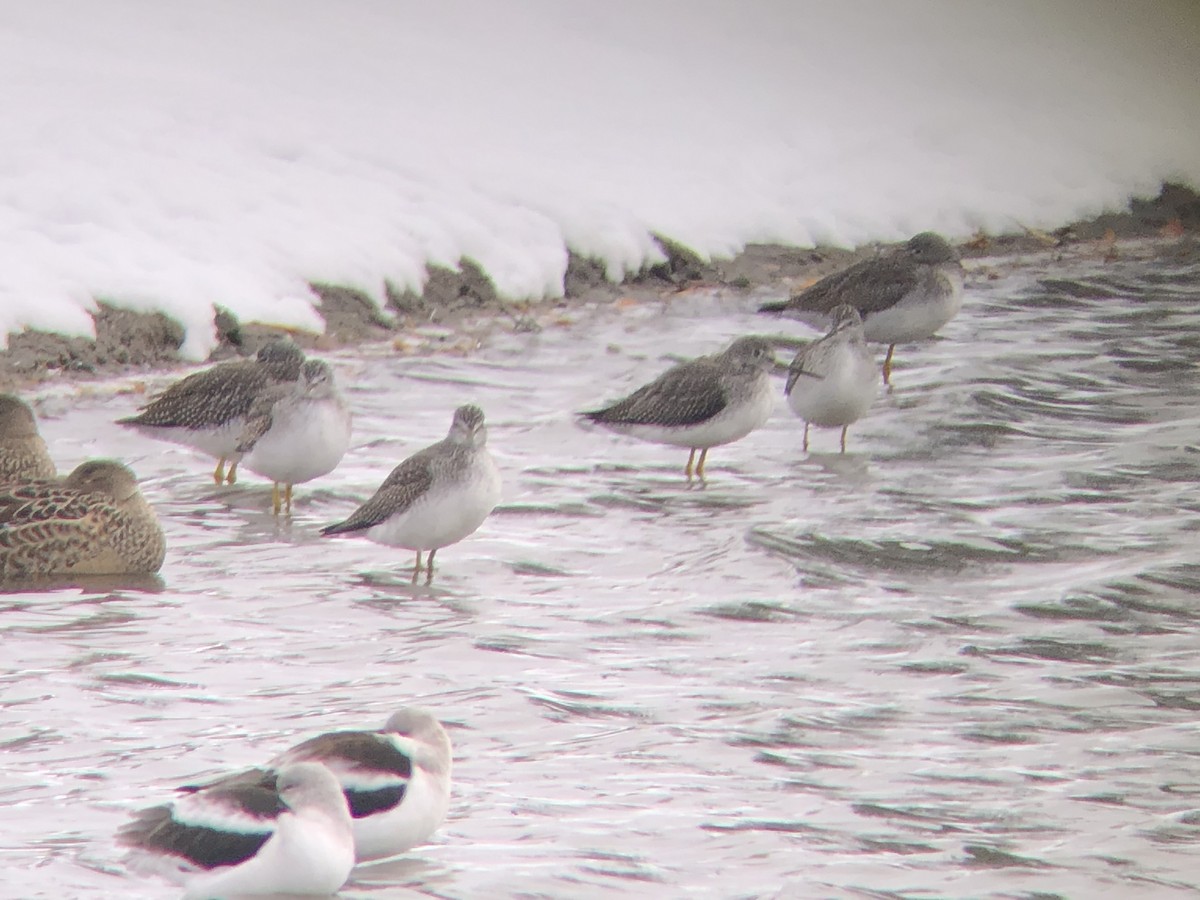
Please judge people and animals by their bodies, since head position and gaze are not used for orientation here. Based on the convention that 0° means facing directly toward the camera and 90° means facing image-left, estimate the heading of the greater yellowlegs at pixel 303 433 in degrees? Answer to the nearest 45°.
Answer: approximately 315°

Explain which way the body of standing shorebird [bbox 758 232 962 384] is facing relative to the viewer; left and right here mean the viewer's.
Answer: facing to the right of the viewer

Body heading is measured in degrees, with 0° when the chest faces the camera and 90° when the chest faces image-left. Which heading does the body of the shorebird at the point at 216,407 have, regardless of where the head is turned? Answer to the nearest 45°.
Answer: approximately 270°

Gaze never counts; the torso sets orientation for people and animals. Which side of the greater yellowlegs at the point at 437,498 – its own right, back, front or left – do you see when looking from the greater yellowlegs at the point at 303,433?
back

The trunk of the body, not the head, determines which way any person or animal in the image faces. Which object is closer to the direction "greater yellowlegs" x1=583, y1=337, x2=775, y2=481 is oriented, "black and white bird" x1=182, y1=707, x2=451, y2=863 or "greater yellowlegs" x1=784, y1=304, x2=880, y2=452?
the greater yellowlegs

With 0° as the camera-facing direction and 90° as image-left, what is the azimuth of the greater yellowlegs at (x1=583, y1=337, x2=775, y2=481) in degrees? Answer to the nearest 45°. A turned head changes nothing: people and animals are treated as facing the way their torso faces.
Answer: approximately 270°

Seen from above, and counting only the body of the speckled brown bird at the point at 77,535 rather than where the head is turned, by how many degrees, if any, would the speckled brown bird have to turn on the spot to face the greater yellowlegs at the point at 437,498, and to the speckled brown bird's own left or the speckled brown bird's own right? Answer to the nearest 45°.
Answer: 0° — it already faces it

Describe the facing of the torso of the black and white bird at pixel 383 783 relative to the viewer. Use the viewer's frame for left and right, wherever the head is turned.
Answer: facing to the right of the viewer

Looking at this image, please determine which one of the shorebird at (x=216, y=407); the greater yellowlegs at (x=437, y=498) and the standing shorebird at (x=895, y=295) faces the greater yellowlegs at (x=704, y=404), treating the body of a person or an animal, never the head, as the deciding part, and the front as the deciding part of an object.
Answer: the shorebird

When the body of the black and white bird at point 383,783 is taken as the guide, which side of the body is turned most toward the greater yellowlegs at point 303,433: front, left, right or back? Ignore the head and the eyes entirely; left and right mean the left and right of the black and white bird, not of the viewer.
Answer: left

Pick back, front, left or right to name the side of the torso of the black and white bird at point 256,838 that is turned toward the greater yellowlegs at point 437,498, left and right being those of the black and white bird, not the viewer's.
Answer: left
